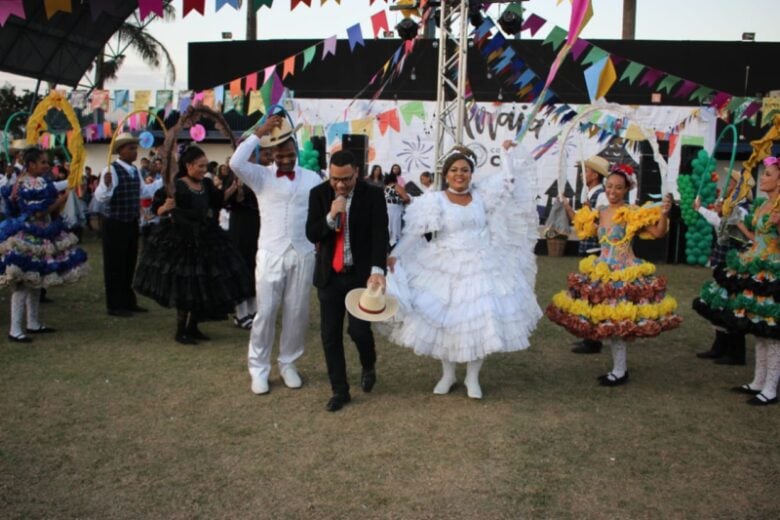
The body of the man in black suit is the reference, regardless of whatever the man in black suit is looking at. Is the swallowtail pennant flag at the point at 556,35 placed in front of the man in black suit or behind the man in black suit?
behind

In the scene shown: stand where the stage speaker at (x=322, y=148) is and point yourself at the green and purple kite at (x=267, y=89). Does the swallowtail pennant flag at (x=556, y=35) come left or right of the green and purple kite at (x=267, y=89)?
left

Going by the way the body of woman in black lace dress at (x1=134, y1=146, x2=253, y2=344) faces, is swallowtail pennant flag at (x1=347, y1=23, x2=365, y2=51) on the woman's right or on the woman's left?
on the woman's left

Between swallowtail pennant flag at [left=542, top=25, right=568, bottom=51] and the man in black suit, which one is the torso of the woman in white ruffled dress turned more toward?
the man in black suit

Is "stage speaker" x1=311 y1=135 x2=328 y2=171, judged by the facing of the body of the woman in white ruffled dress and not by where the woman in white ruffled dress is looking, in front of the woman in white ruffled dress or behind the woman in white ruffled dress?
behind

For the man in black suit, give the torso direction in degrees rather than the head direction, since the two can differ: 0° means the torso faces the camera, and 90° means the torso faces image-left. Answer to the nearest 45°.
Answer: approximately 0°

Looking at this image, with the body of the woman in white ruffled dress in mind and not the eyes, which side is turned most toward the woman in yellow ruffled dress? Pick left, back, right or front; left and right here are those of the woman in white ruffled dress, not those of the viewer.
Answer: left

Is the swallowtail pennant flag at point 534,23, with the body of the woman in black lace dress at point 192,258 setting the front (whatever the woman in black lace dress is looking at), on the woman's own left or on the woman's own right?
on the woman's own left

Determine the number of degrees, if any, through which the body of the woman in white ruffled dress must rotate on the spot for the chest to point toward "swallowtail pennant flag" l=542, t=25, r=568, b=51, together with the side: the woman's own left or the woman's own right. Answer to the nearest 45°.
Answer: approximately 180°

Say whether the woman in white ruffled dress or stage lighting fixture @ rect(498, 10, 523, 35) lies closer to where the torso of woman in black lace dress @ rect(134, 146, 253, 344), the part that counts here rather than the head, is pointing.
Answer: the woman in white ruffled dress
